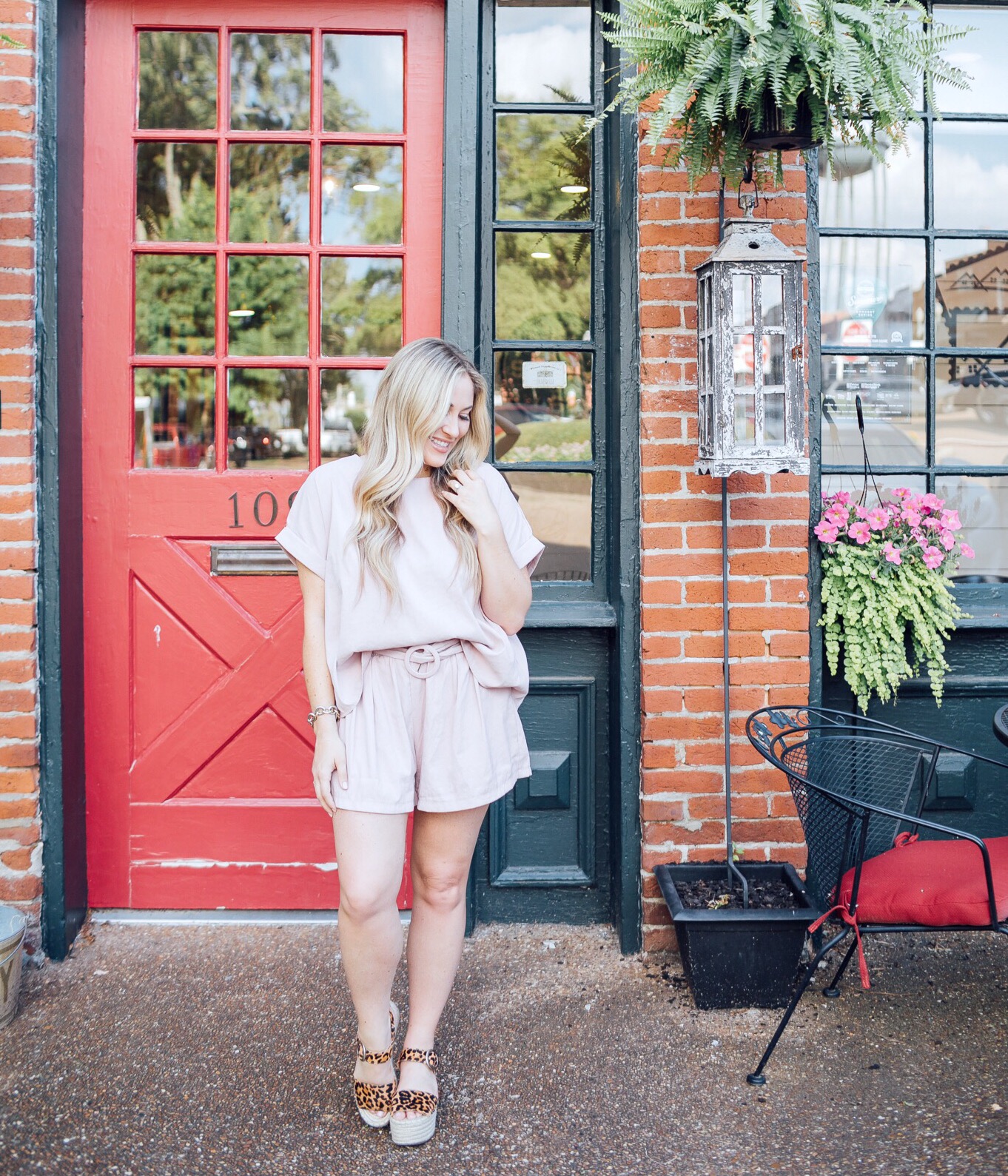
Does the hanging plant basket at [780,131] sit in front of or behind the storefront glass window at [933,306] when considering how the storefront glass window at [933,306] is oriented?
in front

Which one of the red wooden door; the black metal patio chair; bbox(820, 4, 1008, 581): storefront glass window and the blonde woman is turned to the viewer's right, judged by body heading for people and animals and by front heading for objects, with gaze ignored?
the black metal patio chair

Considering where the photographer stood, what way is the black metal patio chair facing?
facing to the right of the viewer

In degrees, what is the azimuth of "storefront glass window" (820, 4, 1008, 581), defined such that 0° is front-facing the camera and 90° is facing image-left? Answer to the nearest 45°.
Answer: approximately 0°

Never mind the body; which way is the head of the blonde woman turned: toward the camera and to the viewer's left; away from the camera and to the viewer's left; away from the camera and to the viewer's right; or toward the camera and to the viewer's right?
toward the camera and to the viewer's right

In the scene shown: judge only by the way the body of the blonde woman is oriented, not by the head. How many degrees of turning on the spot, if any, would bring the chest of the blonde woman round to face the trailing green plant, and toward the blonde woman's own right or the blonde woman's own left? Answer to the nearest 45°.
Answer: approximately 135° to the blonde woman's own left

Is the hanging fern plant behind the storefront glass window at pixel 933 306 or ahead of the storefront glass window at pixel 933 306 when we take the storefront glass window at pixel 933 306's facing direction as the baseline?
ahead

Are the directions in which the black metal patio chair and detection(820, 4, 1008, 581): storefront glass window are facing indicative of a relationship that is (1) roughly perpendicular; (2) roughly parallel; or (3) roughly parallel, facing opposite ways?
roughly perpendicular
